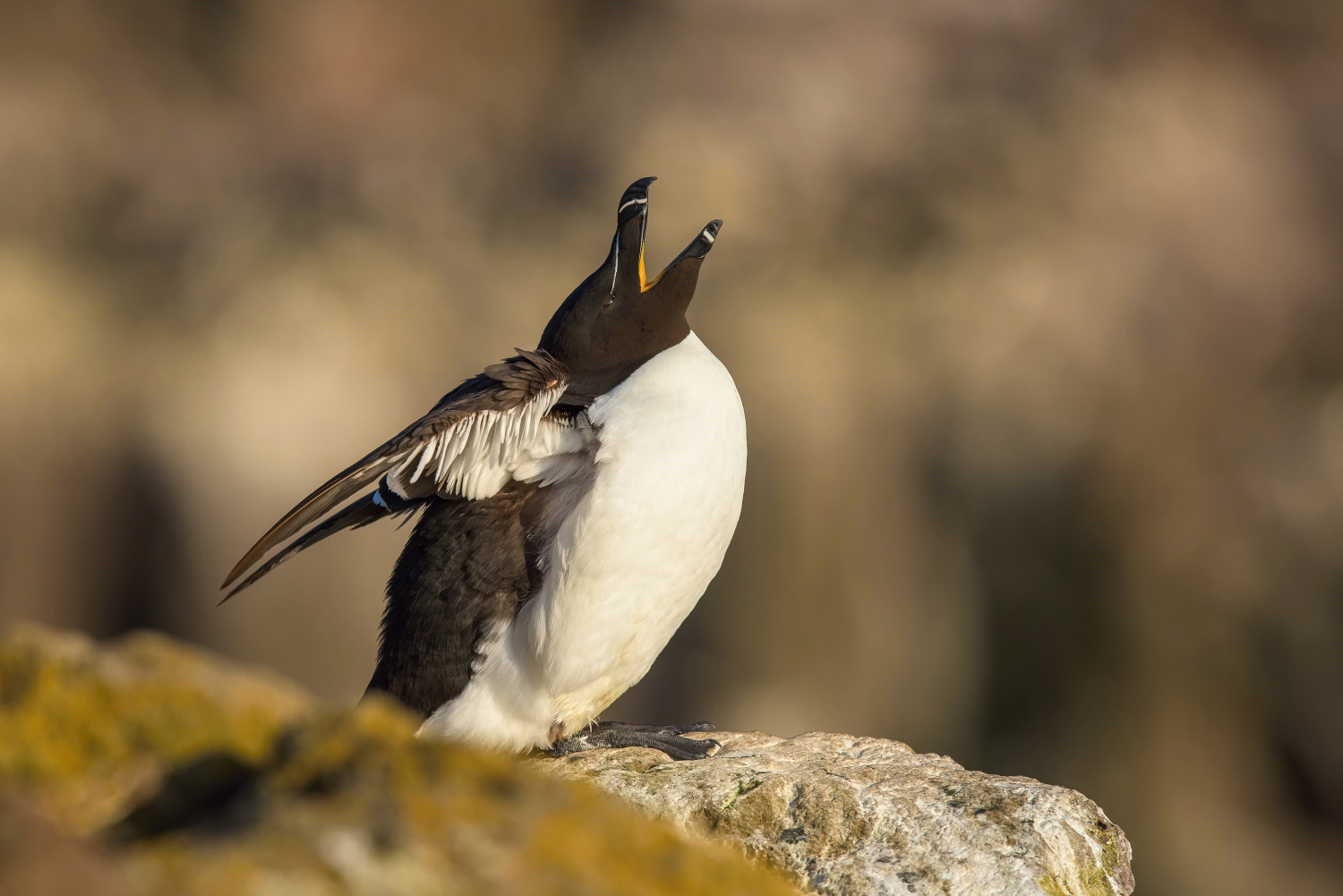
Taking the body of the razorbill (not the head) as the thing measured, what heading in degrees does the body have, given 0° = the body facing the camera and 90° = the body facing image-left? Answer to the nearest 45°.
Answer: approximately 270°
